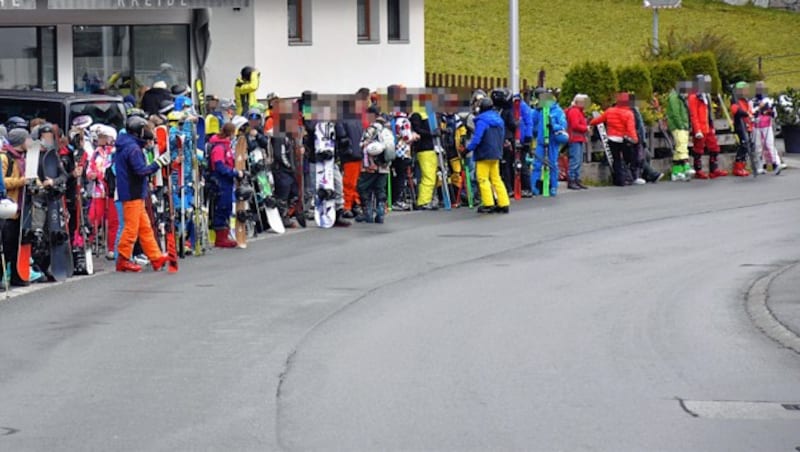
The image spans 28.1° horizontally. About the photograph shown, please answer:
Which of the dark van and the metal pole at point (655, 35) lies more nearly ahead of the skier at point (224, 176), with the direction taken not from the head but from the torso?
the metal pole

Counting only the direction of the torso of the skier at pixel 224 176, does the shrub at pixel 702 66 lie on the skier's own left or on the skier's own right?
on the skier's own left

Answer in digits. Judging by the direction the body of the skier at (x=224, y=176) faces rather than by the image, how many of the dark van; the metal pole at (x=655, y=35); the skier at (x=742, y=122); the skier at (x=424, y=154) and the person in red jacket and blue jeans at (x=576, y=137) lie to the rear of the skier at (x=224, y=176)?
1

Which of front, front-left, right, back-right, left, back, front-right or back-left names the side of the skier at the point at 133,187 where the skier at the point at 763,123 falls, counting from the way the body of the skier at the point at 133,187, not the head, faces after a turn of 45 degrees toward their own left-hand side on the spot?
front

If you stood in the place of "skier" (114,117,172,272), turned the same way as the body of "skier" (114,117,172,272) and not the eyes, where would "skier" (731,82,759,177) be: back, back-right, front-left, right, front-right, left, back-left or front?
front-left

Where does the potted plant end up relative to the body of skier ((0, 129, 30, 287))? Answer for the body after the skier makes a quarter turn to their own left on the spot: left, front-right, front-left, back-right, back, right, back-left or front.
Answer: front-right

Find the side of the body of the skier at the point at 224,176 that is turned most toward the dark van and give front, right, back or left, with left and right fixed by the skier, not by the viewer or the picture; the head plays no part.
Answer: back

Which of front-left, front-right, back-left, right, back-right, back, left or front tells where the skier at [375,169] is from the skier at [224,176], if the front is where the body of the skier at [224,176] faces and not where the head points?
front-left

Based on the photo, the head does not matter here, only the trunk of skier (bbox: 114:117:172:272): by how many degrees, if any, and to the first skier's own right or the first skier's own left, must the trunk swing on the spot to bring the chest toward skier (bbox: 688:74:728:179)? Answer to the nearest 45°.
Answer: approximately 45° to the first skier's own left

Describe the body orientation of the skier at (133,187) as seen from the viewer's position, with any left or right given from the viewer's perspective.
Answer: facing to the right of the viewer

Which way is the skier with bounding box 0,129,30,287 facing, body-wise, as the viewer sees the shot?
to the viewer's right

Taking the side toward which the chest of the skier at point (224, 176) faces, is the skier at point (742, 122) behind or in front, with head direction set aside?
in front

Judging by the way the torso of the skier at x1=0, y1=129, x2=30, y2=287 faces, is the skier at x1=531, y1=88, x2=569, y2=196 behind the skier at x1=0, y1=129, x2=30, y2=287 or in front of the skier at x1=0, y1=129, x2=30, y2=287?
in front

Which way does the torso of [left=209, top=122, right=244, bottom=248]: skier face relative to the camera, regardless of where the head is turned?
to the viewer's right

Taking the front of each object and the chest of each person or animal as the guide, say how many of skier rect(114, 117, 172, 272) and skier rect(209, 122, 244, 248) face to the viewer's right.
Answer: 2
